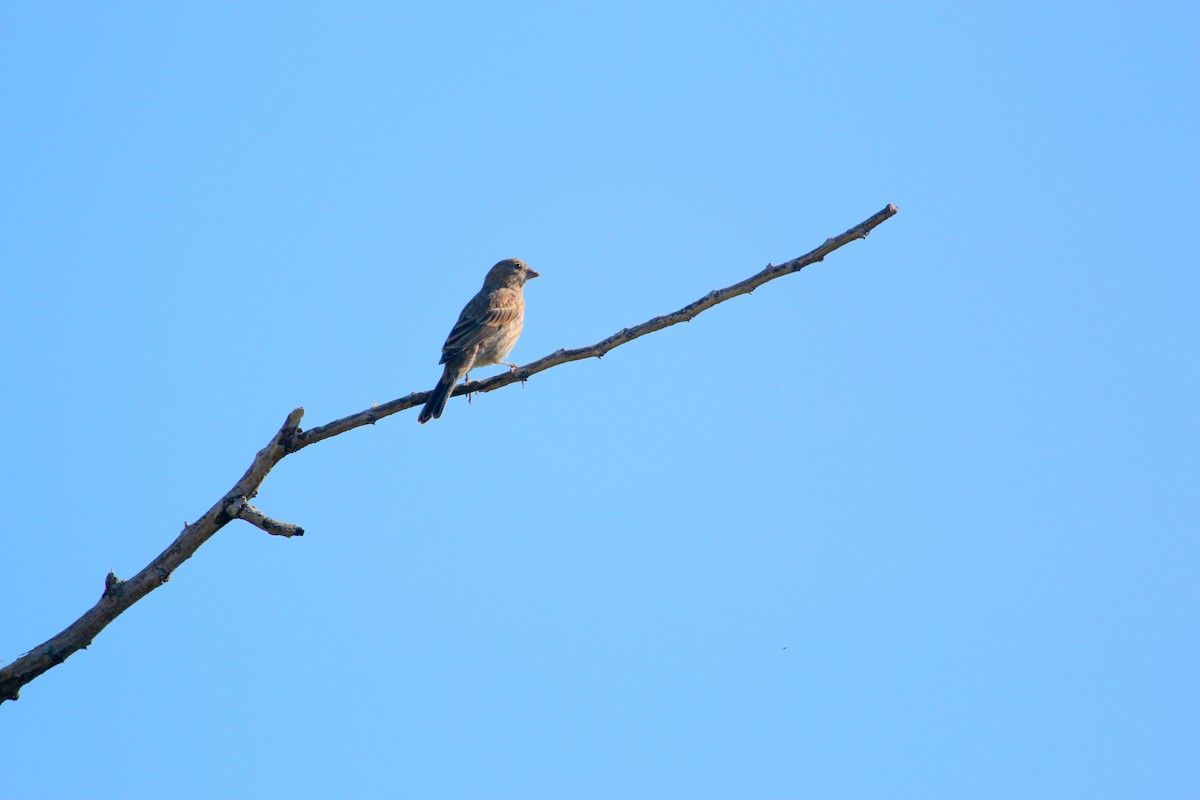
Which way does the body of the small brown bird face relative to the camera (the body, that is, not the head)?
to the viewer's right
